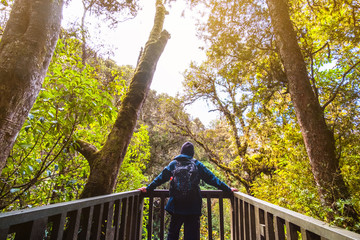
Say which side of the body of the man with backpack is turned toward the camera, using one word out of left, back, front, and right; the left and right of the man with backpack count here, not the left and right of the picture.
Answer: back

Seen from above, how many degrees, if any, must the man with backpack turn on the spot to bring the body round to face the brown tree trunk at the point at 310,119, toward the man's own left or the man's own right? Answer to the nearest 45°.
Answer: approximately 90° to the man's own right

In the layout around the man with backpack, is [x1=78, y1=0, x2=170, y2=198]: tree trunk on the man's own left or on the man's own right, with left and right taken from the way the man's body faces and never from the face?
on the man's own left
